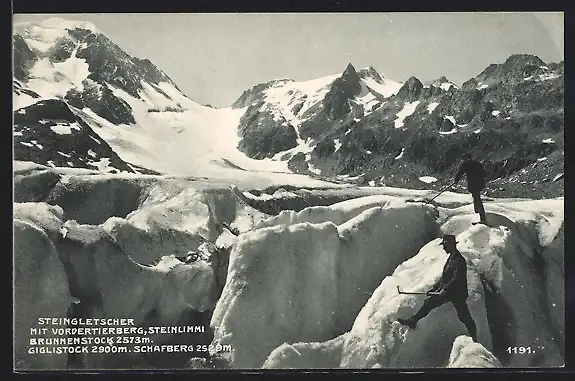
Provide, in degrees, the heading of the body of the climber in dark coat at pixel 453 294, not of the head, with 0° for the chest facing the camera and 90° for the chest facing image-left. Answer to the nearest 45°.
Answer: approximately 90°
